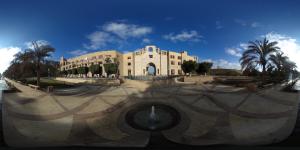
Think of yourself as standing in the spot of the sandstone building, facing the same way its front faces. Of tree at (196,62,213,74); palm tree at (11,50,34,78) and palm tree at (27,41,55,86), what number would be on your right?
2

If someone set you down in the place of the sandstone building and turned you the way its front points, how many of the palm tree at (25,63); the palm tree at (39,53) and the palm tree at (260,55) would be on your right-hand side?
2

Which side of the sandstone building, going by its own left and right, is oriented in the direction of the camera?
front

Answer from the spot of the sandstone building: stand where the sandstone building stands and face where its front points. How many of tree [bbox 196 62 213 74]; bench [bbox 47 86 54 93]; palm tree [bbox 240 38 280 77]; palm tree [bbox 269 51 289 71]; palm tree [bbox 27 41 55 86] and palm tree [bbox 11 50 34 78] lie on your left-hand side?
3

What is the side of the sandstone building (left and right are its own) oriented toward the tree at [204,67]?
left
